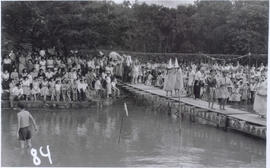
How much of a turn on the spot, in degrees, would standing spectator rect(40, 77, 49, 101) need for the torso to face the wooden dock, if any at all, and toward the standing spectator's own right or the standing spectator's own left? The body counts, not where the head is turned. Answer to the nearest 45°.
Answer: approximately 45° to the standing spectator's own left

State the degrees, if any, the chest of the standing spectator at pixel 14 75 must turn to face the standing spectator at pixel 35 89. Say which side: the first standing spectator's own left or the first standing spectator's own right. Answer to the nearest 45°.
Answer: approximately 90° to the first standing spectator's own left

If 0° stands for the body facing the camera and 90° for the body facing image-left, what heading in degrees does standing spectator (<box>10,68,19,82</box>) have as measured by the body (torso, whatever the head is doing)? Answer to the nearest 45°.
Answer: approximately 0°

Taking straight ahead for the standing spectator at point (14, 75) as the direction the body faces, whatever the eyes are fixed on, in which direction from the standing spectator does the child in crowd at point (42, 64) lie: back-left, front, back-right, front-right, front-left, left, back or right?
back-left

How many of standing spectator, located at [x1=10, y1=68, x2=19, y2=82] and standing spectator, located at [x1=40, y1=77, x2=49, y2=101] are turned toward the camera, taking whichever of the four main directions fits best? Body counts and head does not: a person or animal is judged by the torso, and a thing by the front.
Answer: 2

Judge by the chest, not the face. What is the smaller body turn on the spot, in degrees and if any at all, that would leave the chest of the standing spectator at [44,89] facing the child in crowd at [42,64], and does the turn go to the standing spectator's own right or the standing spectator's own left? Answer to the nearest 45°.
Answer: approximately 180°

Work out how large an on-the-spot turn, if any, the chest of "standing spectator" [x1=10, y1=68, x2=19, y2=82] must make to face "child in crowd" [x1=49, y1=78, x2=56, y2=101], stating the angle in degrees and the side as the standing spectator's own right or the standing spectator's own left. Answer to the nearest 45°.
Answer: approximately 90° to the standing spectator's own left

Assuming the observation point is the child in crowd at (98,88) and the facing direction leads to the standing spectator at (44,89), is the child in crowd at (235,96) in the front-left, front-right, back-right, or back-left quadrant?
back-left

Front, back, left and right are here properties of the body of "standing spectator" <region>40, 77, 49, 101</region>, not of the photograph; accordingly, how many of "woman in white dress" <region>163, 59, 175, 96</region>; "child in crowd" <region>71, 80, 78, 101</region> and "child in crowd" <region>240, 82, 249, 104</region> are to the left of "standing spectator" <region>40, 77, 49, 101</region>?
3

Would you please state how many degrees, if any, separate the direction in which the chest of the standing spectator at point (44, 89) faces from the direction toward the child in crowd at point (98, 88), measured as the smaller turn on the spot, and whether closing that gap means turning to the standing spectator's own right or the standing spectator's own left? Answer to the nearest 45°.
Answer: approximately 135° to the standing spectator's own left
